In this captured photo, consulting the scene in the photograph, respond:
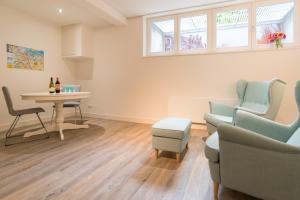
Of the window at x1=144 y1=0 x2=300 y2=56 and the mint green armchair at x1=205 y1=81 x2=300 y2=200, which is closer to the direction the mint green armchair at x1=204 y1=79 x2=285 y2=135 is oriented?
the mint green armchair at x1=205 y1=81 x2=300 y2=200

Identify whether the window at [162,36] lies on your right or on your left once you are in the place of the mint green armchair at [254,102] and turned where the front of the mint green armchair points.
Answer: on your right

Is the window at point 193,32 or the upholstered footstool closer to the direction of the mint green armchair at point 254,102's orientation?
the upholstered footstool

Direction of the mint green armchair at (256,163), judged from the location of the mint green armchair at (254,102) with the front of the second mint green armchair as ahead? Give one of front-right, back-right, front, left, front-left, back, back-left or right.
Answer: front-left

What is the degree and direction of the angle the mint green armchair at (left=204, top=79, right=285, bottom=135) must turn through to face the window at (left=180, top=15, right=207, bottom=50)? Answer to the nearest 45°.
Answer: approximately 90° to its right

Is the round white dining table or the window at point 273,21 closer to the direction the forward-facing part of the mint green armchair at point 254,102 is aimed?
the round white dining table

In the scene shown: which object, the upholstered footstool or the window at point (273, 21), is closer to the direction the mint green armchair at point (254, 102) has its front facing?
the upholstered footstool

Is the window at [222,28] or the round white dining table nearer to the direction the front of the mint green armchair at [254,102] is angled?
the round white dining table

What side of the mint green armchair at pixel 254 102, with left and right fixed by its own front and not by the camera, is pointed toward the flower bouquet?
back

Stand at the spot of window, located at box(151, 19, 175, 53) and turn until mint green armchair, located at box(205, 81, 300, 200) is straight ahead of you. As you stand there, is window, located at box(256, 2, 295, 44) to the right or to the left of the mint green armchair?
left

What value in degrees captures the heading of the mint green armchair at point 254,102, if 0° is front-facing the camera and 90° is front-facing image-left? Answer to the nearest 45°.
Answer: approximately 45°

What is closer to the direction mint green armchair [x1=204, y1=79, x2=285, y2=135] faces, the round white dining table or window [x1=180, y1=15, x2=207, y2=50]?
the round white dining table
